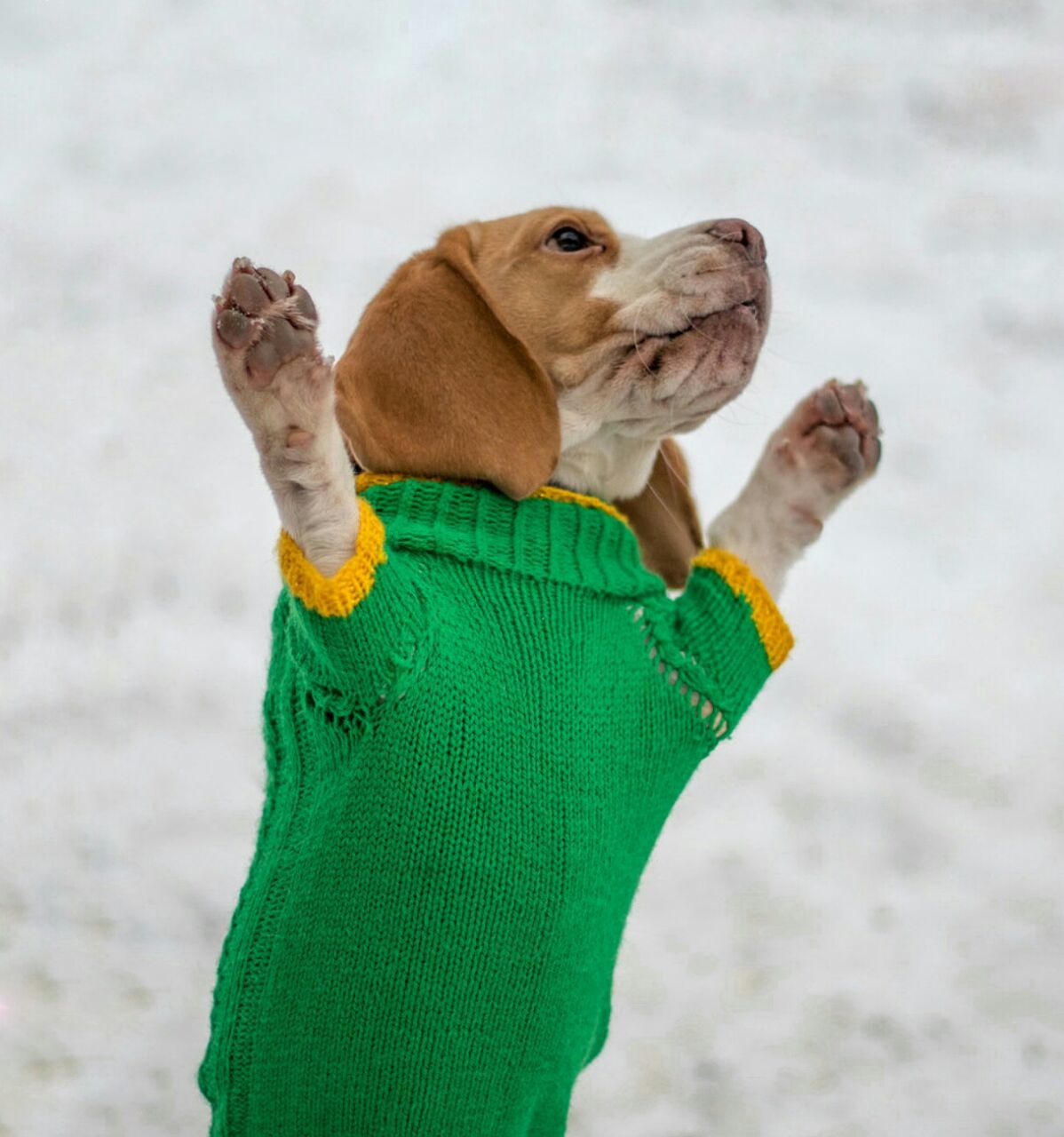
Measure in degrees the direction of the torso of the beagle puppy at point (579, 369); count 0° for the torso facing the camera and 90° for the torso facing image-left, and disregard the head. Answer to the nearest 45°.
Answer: approximately 315°

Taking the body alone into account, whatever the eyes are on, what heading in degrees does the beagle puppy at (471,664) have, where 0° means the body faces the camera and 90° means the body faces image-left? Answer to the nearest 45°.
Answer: approximately 315°
